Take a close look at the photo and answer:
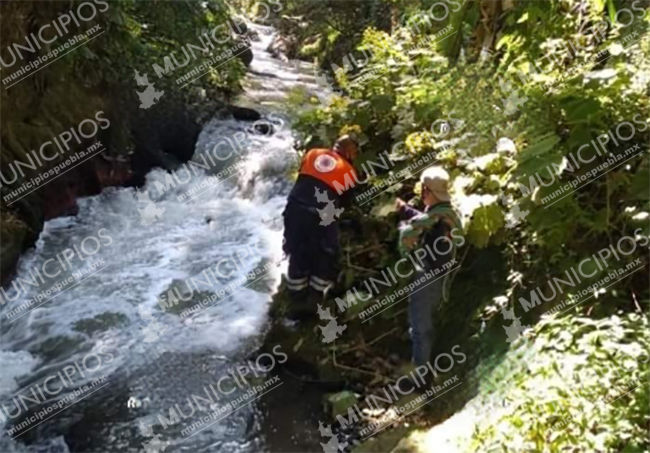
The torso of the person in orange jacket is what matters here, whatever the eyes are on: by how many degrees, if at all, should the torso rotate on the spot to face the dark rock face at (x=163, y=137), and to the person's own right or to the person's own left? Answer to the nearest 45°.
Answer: approximately 45° to the person's own left

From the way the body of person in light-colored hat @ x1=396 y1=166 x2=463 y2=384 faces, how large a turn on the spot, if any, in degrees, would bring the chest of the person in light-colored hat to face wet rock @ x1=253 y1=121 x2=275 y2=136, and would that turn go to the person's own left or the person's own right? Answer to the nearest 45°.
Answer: approximately 45° to the person's own right

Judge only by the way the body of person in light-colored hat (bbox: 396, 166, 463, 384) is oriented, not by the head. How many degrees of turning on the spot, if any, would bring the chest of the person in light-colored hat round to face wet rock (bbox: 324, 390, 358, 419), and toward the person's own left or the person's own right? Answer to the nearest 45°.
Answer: approximately 45° to the person's own left

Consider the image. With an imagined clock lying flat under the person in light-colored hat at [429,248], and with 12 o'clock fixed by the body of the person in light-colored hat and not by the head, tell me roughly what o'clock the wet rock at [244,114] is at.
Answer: The wet rock is roughly at 1 o'clock from the person in light-colored hat.

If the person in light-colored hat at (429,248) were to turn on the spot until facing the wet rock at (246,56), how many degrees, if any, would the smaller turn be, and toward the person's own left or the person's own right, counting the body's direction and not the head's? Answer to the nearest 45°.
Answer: approximately 45° to the person's own right

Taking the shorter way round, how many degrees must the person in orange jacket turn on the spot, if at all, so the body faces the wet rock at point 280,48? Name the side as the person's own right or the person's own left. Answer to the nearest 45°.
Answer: approximately 45° to the person's own left

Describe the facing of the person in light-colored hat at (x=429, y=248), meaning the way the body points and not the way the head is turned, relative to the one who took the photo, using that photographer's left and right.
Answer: facing away from the viewer and to the left of the viewer

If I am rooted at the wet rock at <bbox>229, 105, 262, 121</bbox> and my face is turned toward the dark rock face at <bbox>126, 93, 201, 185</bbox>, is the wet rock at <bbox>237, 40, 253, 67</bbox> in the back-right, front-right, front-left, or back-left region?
back-right

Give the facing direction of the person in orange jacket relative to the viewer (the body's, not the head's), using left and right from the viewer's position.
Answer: facing away from the viewer and to the right of the viewer

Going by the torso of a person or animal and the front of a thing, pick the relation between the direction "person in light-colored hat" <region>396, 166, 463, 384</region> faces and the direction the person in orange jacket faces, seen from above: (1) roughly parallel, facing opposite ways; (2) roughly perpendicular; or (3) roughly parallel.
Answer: roughly perpendicular

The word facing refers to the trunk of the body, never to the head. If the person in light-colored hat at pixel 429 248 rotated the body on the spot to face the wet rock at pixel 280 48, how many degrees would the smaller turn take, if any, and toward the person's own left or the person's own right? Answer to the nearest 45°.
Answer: approximately 45° to the person's own right
